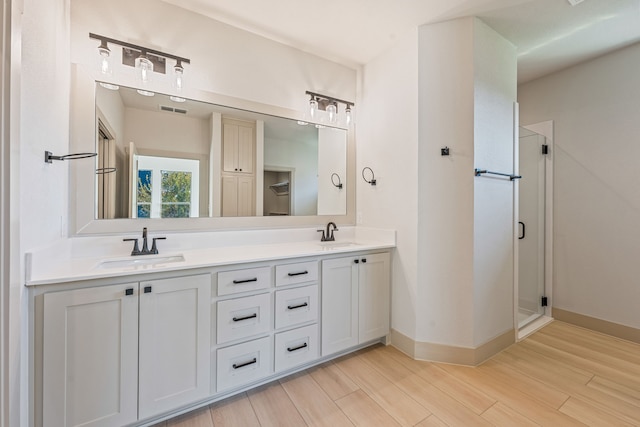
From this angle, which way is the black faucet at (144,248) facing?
toward the camera

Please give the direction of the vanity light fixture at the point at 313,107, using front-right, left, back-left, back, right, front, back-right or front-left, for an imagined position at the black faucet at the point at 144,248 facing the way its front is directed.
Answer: left

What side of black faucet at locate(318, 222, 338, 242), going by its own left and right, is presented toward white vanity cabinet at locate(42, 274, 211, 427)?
right

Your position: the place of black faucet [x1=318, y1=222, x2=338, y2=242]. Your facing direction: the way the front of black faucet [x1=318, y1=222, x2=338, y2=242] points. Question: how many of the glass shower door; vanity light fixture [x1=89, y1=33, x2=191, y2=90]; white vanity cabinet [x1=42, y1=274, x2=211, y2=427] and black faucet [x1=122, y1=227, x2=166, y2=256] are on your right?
3

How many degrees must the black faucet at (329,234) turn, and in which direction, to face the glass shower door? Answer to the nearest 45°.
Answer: approximately 45° to its left

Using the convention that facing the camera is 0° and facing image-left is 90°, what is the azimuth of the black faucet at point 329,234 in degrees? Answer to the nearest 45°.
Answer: approximately 315°

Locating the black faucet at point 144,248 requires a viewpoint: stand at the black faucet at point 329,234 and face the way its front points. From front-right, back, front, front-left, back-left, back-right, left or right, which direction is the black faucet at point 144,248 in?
right

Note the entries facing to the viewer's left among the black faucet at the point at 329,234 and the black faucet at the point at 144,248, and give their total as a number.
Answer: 0

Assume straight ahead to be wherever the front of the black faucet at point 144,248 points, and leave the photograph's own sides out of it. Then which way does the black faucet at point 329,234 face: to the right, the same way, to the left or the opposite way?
the same way
